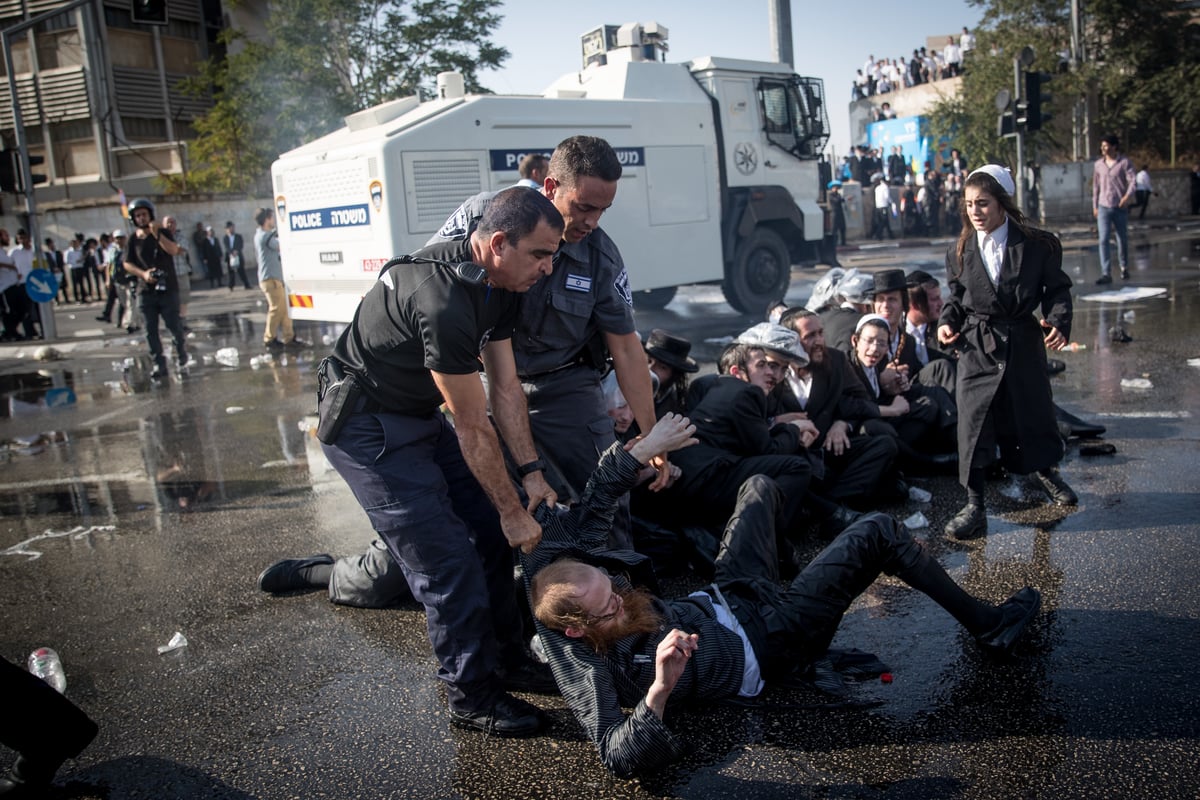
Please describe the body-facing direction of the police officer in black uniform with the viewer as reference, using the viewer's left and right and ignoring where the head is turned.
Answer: facing to the right of the viewer

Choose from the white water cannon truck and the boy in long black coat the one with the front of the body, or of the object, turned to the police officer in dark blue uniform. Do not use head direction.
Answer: the boy in long black coat

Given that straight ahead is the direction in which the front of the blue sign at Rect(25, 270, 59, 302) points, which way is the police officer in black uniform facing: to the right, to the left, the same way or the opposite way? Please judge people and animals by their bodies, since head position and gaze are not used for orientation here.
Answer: to the left

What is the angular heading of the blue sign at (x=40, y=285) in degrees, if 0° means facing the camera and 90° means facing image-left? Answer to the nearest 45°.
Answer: approximately 0°

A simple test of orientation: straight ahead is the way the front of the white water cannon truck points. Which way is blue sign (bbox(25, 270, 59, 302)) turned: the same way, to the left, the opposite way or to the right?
to the right

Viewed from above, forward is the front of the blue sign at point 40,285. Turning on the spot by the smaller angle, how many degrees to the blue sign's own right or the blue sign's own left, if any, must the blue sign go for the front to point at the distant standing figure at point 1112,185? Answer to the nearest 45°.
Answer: approximately 45° to the blue sign's own left
